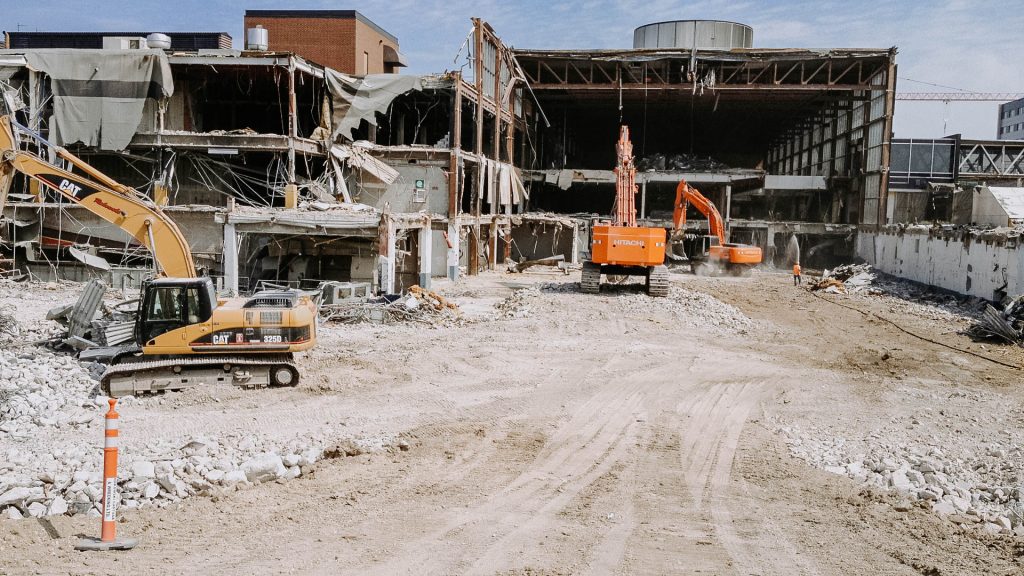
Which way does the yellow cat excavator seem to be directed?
to the viewer's left

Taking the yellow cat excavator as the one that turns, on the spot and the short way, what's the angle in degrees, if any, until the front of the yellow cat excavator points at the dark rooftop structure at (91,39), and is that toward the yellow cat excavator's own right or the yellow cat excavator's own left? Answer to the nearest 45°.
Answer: approximately 90° to the yellow cat excavator's own right

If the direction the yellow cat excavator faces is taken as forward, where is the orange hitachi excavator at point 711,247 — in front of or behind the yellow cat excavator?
behind

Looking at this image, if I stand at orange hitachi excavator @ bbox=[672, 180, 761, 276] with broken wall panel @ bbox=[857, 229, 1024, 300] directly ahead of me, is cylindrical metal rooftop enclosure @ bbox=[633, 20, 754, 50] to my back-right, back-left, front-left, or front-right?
back-left

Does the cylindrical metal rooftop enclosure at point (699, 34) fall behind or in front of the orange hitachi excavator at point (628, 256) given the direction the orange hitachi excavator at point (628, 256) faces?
in front

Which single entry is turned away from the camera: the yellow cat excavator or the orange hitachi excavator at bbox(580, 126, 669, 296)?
the orange hitachi excavator

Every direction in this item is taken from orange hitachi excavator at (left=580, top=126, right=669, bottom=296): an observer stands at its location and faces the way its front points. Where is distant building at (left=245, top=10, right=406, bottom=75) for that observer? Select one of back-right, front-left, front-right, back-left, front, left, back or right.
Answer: front-left

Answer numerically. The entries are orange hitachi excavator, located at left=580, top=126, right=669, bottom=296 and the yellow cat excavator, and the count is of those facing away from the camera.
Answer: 1

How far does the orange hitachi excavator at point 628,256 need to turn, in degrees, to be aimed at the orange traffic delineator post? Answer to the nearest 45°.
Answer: approximately 180°

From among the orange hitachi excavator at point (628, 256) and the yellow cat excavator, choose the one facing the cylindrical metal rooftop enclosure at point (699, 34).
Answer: the orange hitachi excavator

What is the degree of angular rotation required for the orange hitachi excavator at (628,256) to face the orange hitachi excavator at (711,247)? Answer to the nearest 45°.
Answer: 0° — it already faces it

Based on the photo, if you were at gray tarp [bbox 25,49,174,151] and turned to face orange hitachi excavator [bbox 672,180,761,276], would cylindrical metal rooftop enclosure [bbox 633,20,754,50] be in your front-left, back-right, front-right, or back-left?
front-left

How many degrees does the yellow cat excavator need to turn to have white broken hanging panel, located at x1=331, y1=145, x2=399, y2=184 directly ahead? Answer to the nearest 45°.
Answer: approximately 90° to its right

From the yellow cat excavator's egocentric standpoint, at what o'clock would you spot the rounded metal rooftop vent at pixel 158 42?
The rounded metal rooftop vent is roughly at 3 o'clock from the yellow cat excavator.

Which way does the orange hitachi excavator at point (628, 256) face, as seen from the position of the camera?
facing away from the viewer

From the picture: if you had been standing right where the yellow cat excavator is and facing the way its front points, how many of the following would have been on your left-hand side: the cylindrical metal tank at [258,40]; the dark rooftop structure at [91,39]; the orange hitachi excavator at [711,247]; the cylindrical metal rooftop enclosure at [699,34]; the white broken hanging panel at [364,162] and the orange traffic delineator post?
1
